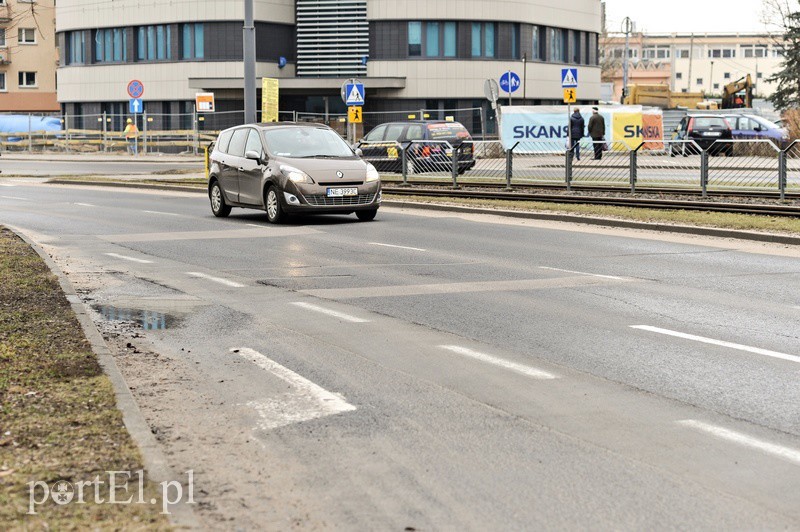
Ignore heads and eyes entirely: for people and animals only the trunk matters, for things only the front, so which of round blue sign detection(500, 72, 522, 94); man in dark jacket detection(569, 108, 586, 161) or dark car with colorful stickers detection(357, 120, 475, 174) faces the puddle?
the round blue sign

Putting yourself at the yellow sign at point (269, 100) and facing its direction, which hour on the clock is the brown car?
The brown car is roughly at 12 o'clock from the yellow sign.
